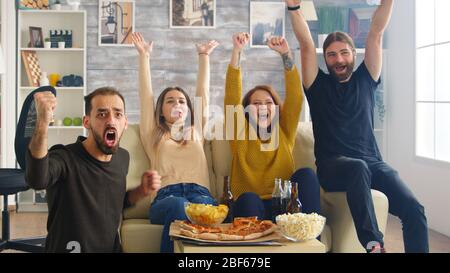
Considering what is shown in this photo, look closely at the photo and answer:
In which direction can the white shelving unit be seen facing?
toward the camera

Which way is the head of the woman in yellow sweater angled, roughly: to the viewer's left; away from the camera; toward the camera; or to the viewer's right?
toward the camera

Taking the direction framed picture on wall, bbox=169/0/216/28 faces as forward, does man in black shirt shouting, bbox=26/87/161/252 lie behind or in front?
in front

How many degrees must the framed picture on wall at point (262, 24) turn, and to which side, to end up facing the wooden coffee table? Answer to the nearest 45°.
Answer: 0° — it already faces it

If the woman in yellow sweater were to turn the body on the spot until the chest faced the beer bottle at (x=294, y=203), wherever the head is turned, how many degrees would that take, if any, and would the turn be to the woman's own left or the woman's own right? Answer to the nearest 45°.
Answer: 0° — they already face it

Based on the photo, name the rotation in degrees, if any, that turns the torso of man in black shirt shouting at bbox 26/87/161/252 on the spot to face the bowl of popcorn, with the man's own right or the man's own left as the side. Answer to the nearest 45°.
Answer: approximately 45° to the man's own left

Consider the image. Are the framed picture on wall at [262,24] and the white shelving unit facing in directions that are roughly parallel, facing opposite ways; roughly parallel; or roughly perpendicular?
roughly parallel

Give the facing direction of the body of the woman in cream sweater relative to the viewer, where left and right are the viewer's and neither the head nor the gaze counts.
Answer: facing the viewer

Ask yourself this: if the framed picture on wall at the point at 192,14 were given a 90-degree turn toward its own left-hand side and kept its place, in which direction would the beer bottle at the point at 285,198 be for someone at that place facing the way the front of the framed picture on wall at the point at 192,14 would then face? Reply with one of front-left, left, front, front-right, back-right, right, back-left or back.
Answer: right

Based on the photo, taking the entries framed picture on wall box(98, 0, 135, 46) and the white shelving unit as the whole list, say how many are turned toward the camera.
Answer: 2

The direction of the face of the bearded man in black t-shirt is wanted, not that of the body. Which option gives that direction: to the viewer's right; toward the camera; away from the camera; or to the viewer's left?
toward the camera

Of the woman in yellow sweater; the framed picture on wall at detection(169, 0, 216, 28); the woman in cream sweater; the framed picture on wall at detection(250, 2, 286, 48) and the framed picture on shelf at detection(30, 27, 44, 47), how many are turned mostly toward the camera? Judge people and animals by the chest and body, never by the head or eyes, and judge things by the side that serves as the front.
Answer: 5

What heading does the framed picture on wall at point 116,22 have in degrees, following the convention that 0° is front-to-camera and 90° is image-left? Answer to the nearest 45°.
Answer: approximately 0°
